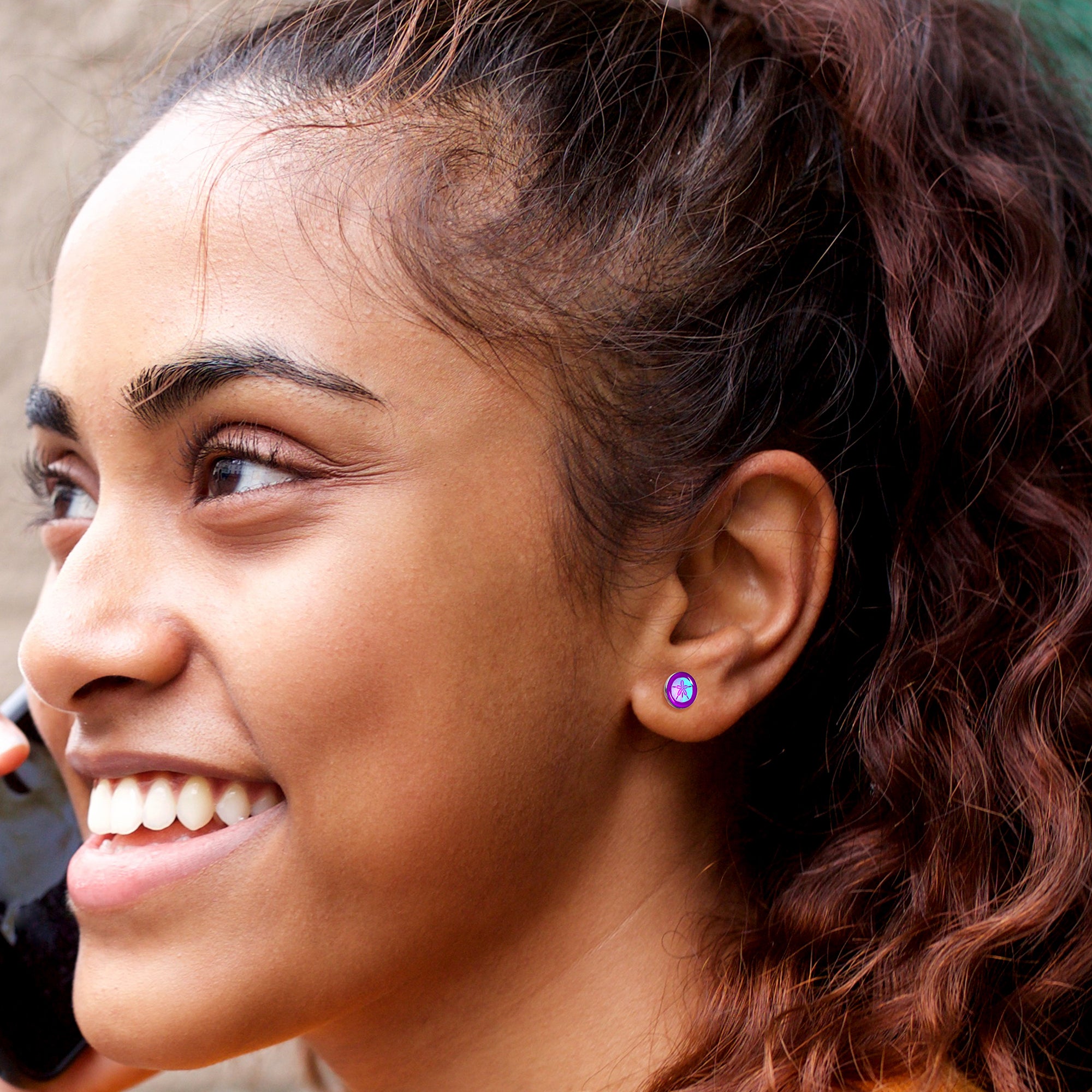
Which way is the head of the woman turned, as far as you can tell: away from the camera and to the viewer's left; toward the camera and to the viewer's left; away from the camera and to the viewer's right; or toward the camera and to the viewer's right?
toward the camera and to the viewer's left
